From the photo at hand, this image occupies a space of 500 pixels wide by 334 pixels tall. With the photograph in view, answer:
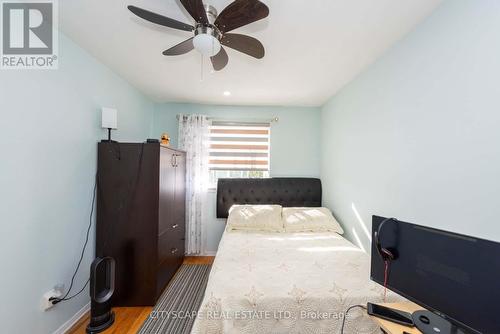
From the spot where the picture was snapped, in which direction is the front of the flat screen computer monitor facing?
facing the viewer and to the left of the viewer

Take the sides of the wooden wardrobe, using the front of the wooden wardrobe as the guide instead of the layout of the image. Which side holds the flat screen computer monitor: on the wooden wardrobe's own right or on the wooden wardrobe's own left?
on the wooden wardrobe's own right

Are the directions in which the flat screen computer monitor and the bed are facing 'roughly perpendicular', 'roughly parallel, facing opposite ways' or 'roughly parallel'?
roughly perpendicular

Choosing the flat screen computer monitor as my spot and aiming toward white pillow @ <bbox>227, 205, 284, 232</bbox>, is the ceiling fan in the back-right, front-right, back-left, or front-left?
front-left

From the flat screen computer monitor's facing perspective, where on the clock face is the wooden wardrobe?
The wooden wardrobe is roughly at 1 o'clock from the flat screen computer monitor.

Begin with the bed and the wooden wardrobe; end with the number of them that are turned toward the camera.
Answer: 1

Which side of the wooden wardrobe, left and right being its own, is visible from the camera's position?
right

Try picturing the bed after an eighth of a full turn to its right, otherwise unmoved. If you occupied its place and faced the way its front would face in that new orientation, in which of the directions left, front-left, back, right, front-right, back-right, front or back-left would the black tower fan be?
front-right

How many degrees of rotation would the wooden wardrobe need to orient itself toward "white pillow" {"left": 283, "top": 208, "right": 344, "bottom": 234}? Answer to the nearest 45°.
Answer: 0° — it already faces it

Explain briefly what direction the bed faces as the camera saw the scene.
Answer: facing the viewer
